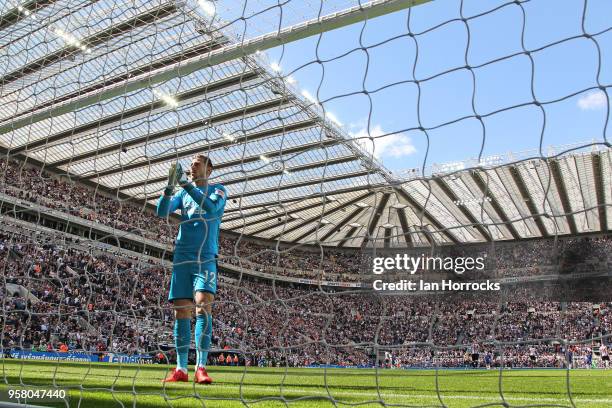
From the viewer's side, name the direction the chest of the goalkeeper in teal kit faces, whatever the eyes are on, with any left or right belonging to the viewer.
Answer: facing the viewer and to the left of the viewer
